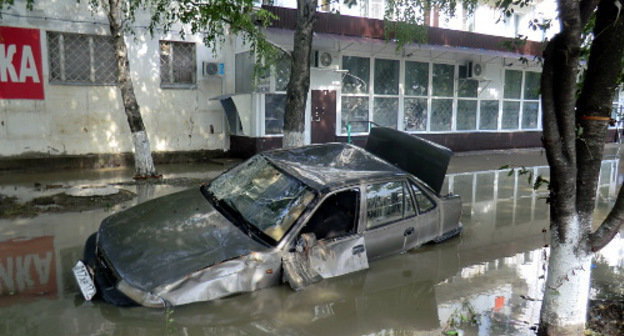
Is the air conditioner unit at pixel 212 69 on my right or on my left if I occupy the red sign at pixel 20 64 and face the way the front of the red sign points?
on my left

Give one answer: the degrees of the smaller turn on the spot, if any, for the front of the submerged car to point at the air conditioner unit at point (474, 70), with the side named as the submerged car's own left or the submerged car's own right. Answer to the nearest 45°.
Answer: approximately 180°

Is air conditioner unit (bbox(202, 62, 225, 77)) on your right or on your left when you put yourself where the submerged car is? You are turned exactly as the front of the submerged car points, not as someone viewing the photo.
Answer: on your right

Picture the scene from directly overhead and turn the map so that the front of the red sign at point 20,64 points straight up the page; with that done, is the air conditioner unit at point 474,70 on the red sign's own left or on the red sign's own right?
on the red sign's own left

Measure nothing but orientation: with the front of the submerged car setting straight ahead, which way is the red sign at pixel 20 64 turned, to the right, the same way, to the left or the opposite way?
to the left

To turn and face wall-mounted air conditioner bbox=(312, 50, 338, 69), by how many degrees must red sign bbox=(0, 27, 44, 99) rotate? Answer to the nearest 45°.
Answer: approximately 90° to its left

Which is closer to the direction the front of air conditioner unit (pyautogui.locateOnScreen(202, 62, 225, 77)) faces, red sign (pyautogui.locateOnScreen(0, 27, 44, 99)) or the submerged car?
the submerged car

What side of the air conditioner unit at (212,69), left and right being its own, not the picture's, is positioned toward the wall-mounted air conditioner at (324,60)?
left

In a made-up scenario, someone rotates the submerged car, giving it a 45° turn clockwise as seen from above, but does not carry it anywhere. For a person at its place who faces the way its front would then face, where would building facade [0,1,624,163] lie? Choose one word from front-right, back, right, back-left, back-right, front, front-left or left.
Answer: right

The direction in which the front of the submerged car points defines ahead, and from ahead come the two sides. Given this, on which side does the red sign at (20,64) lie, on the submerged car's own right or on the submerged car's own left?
on the submerged car's own right

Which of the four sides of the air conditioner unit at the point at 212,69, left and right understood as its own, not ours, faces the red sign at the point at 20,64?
right

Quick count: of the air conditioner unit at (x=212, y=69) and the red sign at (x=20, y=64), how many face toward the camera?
2

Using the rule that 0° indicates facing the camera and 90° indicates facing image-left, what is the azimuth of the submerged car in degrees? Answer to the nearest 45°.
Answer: approximately 45°
